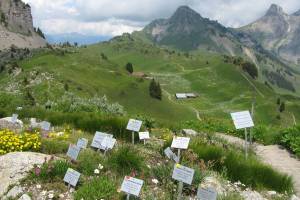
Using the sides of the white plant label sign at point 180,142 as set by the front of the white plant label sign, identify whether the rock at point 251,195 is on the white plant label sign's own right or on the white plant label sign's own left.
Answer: on the white plant label sign's own left

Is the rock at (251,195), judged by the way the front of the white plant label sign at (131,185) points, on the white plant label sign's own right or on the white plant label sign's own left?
on the white plant label sign's own left

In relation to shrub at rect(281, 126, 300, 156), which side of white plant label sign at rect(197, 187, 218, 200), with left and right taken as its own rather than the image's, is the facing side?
back

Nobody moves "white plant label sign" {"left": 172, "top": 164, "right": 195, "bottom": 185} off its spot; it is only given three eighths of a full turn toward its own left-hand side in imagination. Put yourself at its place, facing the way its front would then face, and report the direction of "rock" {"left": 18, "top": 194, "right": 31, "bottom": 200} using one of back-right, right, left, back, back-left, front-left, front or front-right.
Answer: back-left

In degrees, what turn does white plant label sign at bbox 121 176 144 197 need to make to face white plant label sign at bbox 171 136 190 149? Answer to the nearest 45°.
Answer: approximately 135° to its left

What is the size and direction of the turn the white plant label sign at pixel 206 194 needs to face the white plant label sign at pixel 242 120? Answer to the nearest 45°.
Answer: approximately 180°

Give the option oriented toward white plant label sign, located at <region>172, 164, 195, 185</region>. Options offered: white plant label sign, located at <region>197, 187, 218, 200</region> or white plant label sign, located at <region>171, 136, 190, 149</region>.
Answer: white plant label sign, located at <region>171, 136, 190, 149</region>
